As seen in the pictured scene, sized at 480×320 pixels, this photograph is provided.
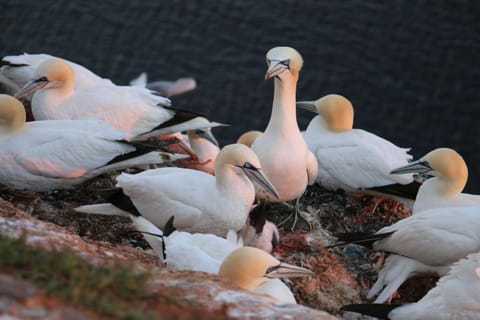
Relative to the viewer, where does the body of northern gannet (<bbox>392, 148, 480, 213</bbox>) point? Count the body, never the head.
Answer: to the viewer's left

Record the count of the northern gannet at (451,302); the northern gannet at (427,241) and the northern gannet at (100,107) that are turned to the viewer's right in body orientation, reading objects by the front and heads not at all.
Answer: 2

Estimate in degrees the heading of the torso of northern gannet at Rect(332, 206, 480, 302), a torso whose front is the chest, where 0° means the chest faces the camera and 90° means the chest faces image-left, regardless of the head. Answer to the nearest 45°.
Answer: approximately 270°

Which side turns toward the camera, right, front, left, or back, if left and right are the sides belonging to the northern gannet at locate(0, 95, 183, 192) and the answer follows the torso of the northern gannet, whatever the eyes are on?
left

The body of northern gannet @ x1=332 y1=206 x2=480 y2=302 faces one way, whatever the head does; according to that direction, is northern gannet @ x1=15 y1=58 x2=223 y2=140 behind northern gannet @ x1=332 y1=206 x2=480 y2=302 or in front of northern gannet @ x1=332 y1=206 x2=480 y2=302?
behind

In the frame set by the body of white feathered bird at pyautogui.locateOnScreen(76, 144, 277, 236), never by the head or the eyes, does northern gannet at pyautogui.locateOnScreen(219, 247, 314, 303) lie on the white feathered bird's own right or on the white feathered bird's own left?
on the white feathered bird's own right

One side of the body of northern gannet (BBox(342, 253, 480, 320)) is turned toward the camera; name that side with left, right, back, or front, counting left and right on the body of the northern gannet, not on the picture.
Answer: right

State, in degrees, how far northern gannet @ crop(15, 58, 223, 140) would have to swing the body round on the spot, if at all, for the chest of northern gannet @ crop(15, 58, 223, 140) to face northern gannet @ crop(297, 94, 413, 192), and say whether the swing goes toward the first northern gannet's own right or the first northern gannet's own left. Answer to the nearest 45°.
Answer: approximately 180°

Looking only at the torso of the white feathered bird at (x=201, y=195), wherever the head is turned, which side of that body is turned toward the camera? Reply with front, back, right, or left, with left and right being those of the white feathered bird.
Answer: right

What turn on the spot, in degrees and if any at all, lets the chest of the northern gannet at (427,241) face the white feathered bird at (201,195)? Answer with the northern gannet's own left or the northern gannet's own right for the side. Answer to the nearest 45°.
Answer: approximately 180°

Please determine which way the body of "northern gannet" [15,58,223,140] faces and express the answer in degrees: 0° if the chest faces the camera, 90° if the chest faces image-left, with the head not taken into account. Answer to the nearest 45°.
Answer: approximately 90°
